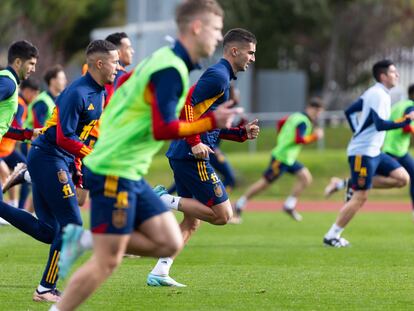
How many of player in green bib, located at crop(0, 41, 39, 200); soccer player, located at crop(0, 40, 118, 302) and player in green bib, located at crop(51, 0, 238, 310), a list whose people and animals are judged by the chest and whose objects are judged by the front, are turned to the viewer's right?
3

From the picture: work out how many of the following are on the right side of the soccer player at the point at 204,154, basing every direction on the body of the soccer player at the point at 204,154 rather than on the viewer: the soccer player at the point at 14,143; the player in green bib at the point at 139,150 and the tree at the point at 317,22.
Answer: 1

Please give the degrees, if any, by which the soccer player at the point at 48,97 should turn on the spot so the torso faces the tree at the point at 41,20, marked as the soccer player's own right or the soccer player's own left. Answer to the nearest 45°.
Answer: approximately 90° to the soccer player's own left

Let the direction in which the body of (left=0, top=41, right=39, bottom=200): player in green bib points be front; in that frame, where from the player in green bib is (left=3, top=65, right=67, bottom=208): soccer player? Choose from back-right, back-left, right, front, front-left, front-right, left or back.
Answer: left

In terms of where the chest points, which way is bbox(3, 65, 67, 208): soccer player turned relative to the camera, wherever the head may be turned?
to the viewer's right

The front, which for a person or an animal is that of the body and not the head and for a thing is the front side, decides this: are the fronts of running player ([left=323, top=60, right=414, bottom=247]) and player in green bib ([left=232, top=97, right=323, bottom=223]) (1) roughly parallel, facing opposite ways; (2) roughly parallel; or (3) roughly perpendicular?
roughly parallel

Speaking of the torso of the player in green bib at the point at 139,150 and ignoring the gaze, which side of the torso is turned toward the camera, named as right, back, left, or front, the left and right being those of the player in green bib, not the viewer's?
right
